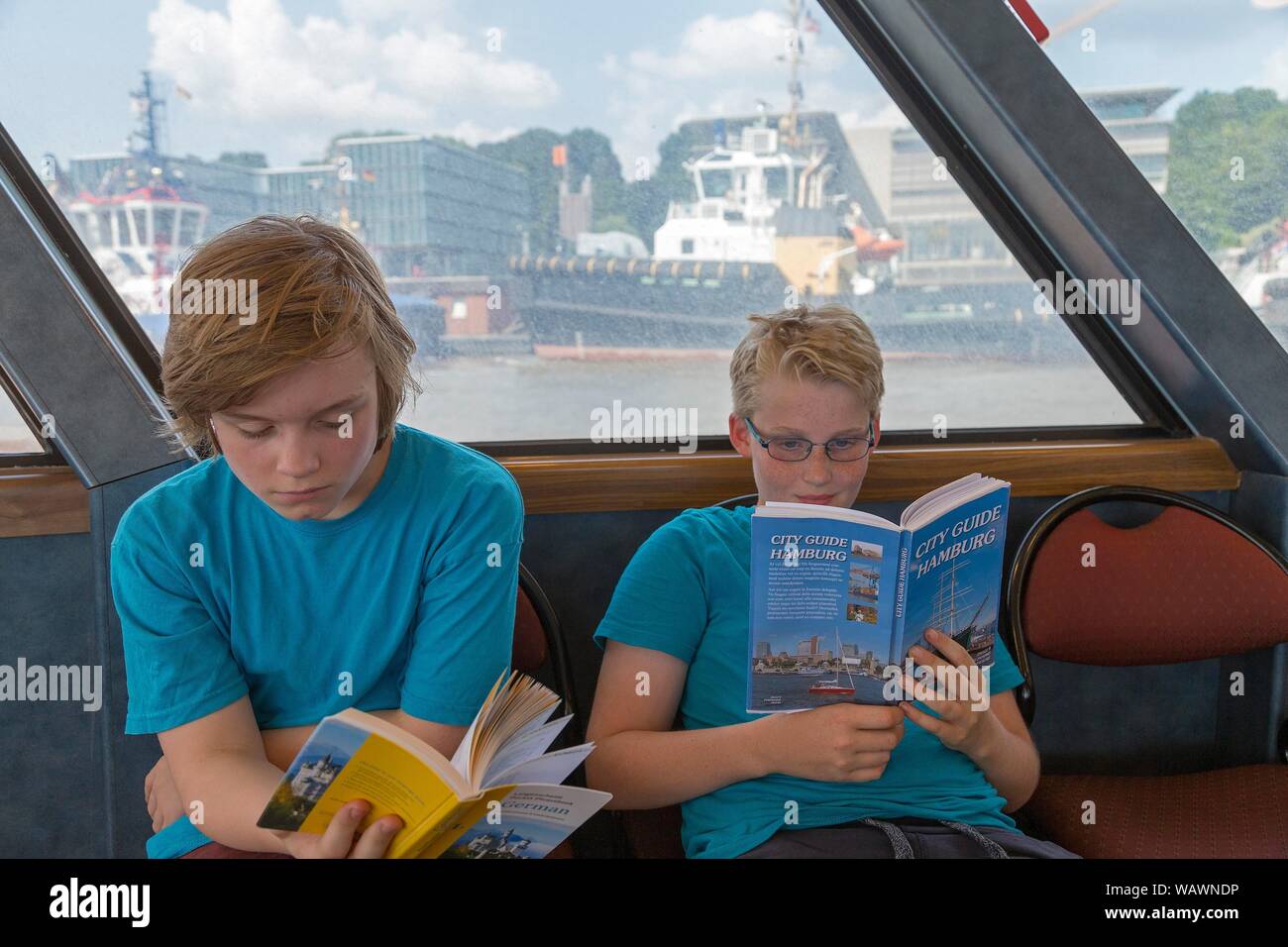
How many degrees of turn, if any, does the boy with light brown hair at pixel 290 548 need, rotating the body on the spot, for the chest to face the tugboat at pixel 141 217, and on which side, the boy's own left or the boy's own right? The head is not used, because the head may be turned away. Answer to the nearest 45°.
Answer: approximately 180°

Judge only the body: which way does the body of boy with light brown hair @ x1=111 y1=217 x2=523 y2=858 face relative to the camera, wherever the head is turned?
toward the camera

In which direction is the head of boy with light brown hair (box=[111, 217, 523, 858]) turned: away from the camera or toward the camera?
toward the camera

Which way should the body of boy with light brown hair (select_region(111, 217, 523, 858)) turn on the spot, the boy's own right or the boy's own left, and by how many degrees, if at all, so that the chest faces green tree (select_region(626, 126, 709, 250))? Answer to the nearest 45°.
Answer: approximately 135° to the boy's own left
